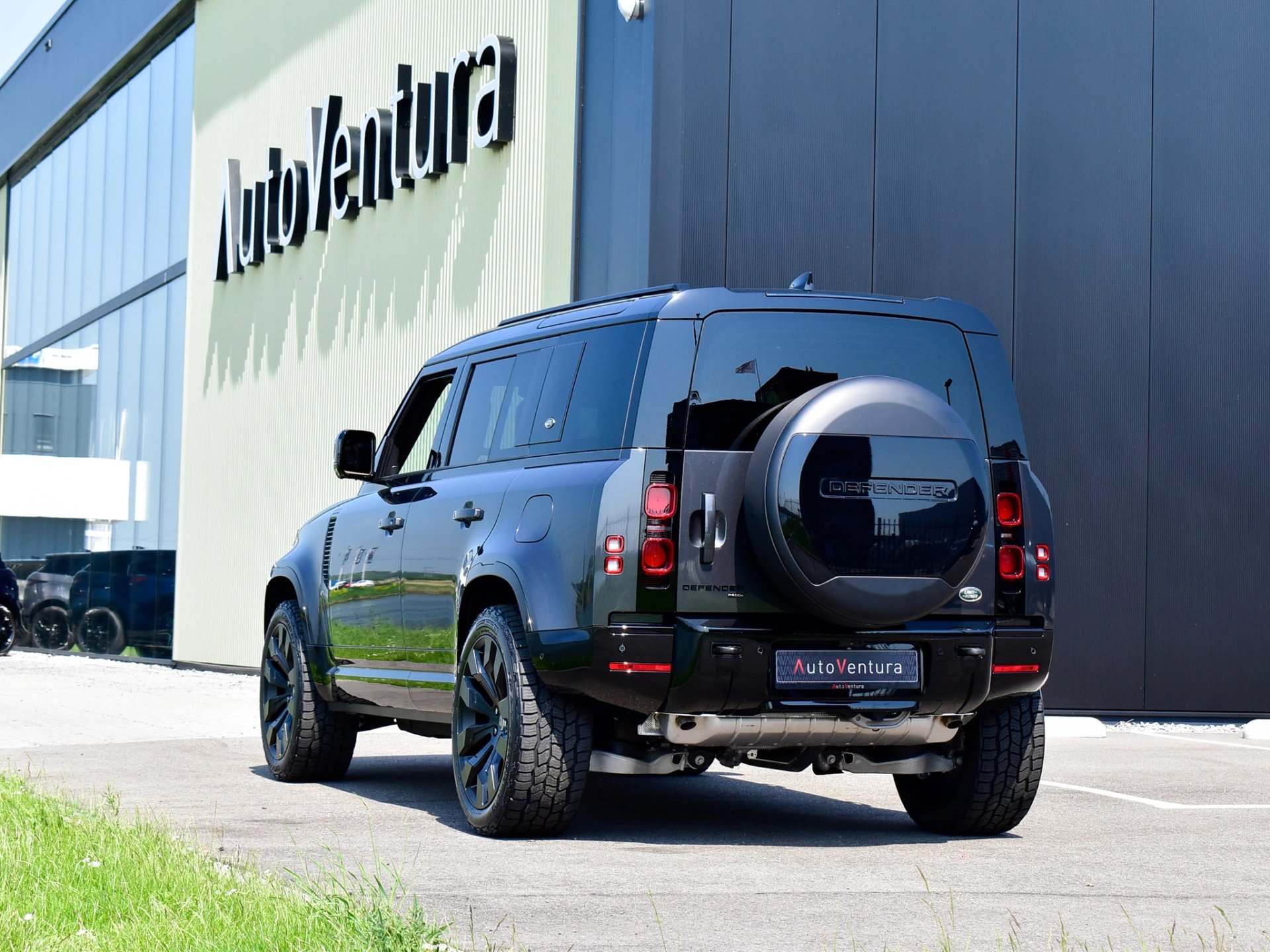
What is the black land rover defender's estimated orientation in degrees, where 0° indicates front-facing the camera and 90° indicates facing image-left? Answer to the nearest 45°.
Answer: approximately 135°
